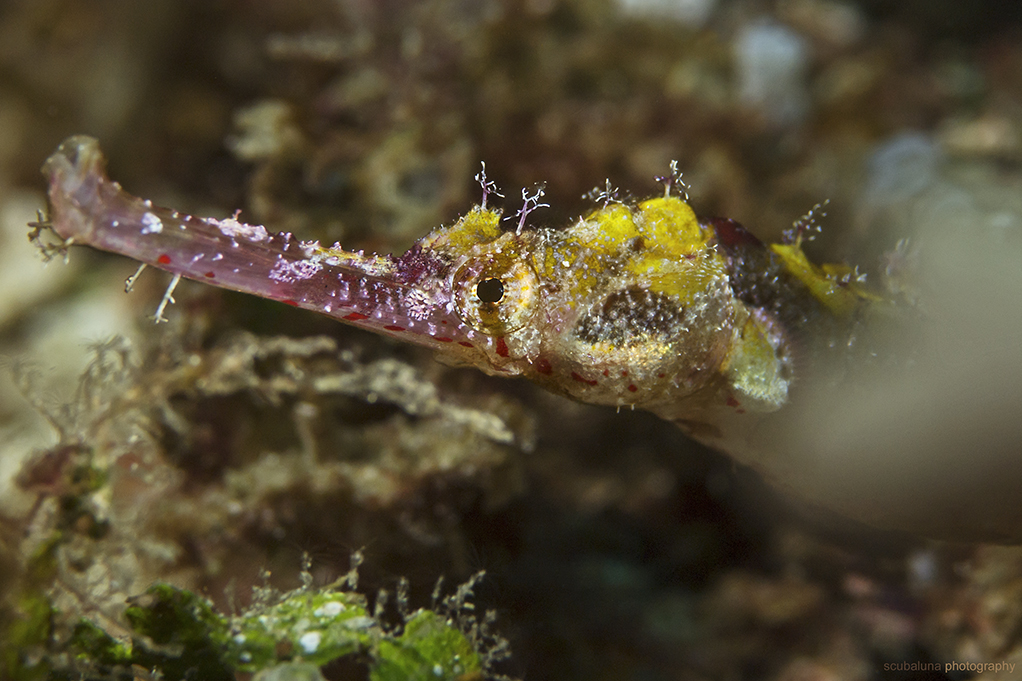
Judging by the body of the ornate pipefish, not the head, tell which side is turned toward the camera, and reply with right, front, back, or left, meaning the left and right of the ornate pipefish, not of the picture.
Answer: left
